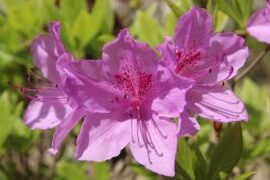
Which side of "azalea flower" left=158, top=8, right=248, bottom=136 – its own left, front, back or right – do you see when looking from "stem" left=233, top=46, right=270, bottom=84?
left

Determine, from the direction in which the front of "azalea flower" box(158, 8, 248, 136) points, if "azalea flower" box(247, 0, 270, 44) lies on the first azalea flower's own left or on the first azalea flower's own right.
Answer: on the first azalea flower's own left

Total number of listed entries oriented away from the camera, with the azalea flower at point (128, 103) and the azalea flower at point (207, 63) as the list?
0

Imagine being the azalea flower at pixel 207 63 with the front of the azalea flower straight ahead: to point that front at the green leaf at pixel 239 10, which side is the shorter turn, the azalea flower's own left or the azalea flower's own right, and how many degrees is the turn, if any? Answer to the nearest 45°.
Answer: approximately 90° to the azalea flower's own left

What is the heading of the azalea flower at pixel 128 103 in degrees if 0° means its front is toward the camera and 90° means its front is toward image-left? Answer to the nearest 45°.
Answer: approximately 0°

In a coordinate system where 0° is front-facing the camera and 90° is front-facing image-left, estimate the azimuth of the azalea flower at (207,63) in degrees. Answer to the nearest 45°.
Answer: approximately 315°
